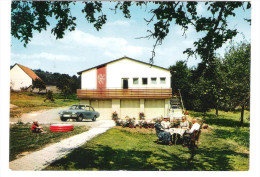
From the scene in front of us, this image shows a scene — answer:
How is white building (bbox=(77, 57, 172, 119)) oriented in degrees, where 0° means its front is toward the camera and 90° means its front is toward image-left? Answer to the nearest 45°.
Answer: approximately 0°

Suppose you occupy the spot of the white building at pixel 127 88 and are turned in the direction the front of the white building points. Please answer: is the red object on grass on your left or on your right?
on your right

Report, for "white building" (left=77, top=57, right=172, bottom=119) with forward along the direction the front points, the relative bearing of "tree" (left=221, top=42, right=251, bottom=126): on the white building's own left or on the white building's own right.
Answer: on the white building's own left

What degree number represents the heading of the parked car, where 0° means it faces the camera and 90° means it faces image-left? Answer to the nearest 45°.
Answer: approximately 45°

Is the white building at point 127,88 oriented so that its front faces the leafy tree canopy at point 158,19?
yes

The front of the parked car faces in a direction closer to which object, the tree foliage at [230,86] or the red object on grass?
the red object on grass

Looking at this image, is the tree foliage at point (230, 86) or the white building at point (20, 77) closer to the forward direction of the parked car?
the white building
